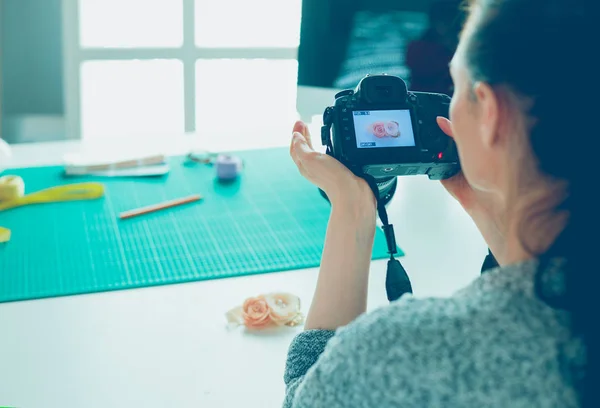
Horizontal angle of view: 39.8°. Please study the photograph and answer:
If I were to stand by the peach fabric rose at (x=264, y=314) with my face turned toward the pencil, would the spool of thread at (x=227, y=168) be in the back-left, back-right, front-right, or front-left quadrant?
front-right

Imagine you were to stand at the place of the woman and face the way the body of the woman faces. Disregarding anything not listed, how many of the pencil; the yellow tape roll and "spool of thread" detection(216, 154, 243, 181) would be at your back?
0

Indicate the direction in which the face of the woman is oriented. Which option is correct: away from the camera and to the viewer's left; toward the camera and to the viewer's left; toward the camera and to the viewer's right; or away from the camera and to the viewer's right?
away from the camera and to the viewer's left

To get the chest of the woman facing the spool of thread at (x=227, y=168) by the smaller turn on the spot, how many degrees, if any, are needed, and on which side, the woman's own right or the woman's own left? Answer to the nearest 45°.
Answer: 0° — they already face it

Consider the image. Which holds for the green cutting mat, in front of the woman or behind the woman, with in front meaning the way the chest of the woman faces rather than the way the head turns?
in front

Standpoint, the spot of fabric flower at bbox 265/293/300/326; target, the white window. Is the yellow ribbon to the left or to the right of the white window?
left

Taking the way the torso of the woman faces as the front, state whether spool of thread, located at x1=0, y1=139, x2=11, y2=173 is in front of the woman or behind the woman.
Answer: in front

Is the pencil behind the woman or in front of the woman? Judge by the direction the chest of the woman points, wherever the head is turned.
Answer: in front

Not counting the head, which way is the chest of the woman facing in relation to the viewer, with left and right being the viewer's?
facing away from the viewer and to the left of the viewer
